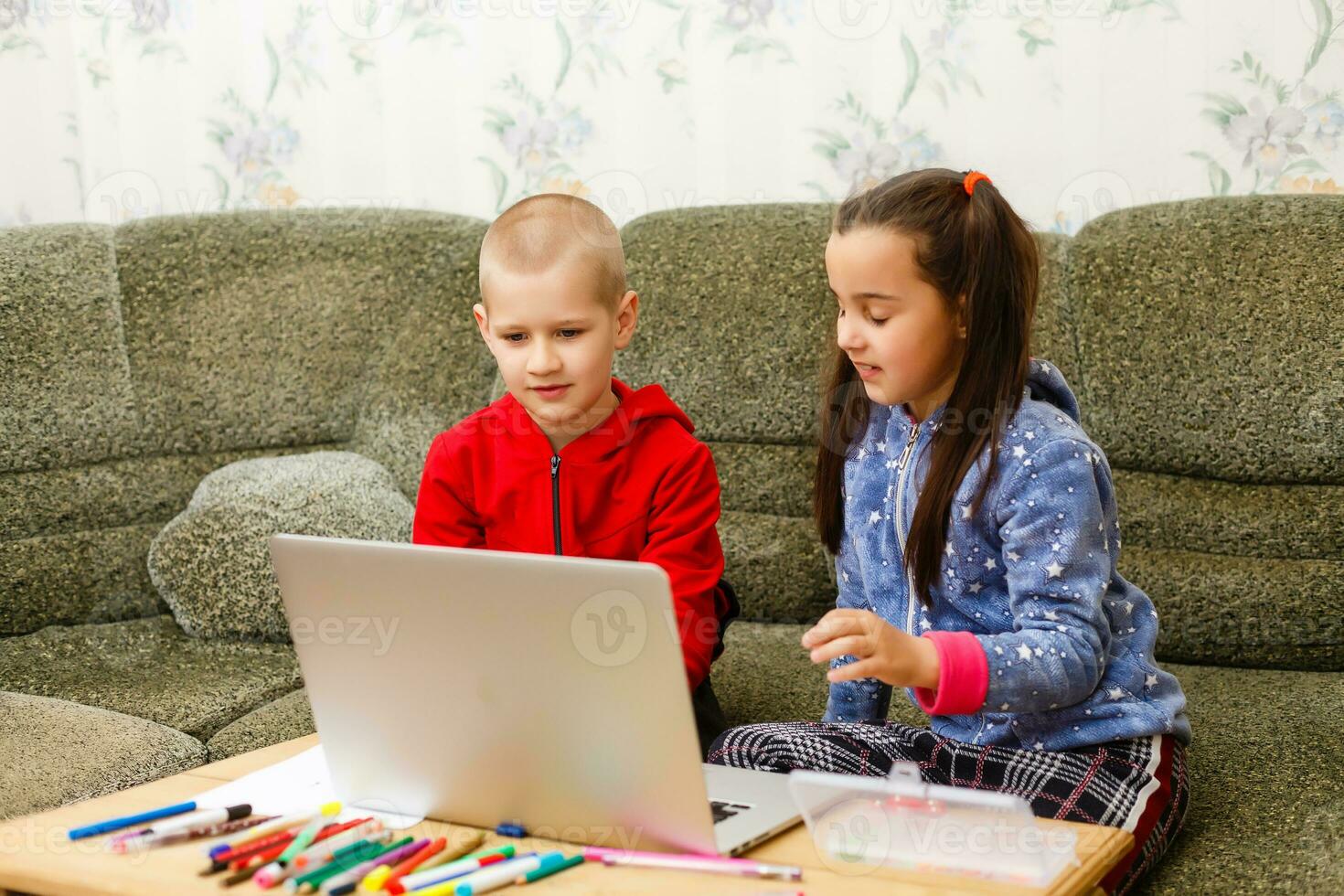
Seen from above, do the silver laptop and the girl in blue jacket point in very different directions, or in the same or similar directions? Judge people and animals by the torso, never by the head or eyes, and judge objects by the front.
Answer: very different directions

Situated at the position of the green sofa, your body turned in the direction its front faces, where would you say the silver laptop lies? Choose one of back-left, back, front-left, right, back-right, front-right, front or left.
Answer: front

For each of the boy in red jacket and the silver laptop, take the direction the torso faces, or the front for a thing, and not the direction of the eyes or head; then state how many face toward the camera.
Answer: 1

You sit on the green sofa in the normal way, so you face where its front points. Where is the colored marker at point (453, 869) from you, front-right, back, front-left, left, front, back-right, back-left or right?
front

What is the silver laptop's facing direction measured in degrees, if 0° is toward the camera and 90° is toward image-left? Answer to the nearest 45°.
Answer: approximately 225°

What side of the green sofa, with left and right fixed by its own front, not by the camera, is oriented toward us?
front

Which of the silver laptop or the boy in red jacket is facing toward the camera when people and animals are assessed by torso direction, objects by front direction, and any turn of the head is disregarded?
the boy in red jacket

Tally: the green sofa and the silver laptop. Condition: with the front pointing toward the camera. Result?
1

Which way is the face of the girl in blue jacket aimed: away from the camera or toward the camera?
toward the camera

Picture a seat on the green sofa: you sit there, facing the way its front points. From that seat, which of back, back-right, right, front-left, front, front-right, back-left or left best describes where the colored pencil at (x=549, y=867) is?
front

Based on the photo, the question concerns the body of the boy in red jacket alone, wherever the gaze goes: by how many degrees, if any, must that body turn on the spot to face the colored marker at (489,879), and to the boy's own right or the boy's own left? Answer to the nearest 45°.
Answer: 0° — they already face it

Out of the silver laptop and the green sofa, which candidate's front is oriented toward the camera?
the green sofa
